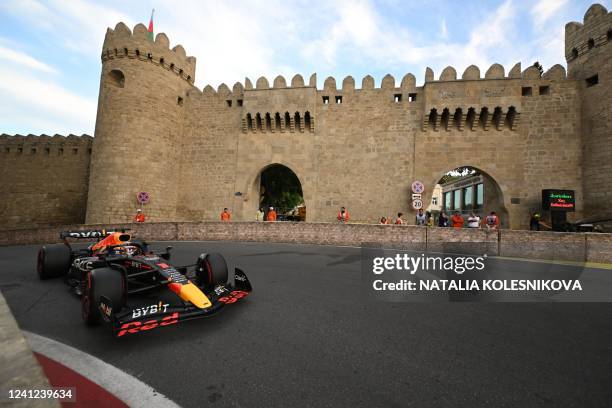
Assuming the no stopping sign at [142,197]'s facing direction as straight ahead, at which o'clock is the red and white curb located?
The red and white curb is roughly at 12 o'clock from the no stopping sign.

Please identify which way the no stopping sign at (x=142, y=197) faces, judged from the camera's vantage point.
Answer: facing the viewer

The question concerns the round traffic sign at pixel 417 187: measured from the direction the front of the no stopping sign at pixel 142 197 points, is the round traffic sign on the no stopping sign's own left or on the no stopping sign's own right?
on the no stopping sign's own left

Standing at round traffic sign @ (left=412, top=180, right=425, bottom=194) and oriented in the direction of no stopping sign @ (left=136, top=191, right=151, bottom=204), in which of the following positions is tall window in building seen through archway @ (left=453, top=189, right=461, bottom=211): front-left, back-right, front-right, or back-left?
back-right

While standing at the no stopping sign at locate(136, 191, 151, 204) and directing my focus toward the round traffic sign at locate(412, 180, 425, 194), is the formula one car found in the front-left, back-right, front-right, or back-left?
front-right

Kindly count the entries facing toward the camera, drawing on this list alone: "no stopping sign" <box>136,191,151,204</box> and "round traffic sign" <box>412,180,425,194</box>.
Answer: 2

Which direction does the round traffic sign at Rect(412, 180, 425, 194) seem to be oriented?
toward the camera

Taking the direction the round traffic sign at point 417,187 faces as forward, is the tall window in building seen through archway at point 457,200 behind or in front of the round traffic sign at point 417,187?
behind

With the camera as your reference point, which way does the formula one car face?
facing the viewer and to the right of the viewer

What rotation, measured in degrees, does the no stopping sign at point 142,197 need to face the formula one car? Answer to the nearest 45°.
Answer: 0° — it already faces it
